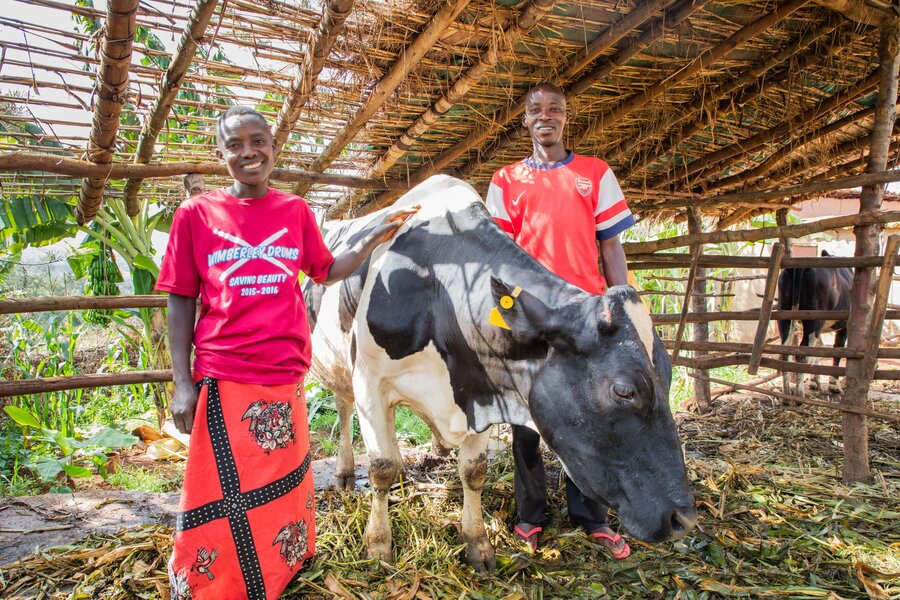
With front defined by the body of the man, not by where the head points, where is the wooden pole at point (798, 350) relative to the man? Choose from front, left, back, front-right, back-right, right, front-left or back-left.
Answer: back-left

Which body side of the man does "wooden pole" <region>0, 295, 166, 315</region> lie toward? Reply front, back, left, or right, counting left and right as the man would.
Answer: right

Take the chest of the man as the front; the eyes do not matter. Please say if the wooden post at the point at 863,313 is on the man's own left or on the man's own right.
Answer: on the man's own left

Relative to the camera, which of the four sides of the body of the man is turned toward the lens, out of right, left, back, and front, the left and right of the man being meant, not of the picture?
front

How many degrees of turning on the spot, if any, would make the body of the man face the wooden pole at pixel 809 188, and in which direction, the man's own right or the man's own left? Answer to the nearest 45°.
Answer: approximately 135° to the man's own left

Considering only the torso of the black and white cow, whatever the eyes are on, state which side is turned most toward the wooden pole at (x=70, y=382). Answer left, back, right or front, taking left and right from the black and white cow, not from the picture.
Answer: back

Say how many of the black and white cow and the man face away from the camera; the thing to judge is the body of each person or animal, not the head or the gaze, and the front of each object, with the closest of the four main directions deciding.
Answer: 0

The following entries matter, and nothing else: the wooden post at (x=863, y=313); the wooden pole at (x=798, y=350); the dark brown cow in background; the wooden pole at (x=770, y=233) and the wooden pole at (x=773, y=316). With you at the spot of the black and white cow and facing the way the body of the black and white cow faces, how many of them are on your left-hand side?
5

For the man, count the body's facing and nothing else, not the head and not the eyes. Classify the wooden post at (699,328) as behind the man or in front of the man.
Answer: behind

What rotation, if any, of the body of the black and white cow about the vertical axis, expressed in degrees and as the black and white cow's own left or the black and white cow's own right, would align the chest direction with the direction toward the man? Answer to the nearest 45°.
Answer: approximately 90° to the black and white cow's own left

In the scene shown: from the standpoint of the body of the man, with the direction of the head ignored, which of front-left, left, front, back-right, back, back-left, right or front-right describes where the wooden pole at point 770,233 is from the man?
back-left

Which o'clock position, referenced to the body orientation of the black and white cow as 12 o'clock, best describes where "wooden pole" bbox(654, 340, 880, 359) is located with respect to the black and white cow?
The wooden pole is roughly at 9 o'clock from the black and white cow.

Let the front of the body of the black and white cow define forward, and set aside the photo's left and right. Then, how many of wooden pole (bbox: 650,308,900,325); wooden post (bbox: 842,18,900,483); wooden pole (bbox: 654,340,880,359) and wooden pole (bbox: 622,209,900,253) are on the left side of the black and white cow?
4

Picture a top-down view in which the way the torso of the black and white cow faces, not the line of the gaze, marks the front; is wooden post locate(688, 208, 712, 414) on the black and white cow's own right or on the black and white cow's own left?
on the black and white cow's own left

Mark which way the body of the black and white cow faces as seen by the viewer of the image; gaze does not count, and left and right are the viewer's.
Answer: facing the viewer and to the right of the viewer

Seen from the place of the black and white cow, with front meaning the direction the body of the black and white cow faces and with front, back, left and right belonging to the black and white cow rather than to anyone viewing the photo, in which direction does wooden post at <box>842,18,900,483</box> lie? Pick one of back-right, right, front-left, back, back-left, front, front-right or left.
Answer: left
